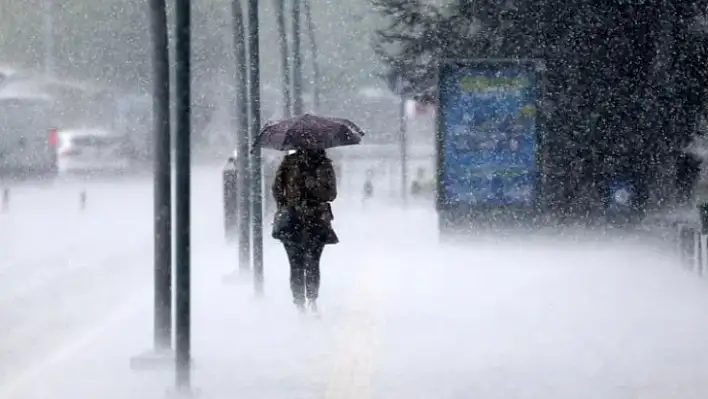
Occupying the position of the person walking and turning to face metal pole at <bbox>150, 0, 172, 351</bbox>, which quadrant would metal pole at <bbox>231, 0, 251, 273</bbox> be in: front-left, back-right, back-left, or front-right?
back-right

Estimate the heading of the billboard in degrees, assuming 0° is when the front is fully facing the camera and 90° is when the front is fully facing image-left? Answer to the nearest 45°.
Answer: approximately 0°

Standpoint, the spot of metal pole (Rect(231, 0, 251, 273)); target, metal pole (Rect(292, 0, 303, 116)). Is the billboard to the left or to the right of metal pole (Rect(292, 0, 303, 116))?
right

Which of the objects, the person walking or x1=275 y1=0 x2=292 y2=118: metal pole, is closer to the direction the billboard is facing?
the person walking

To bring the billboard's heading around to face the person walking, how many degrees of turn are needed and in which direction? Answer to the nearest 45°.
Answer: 0° — it already faces them
